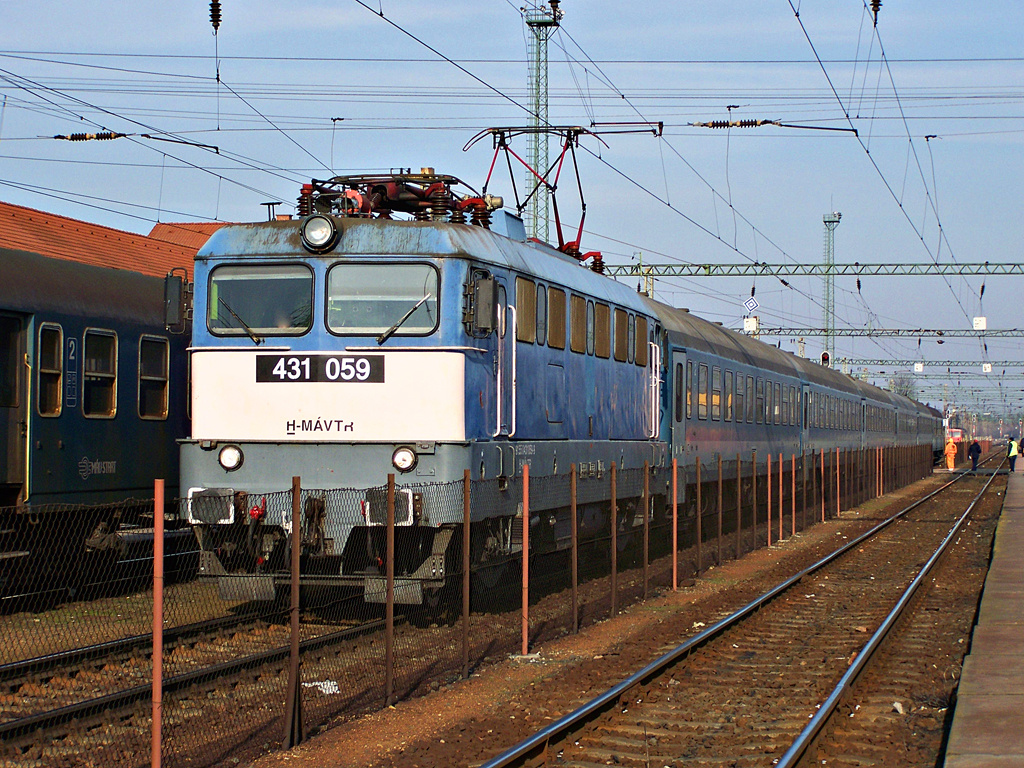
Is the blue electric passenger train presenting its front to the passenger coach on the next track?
no
